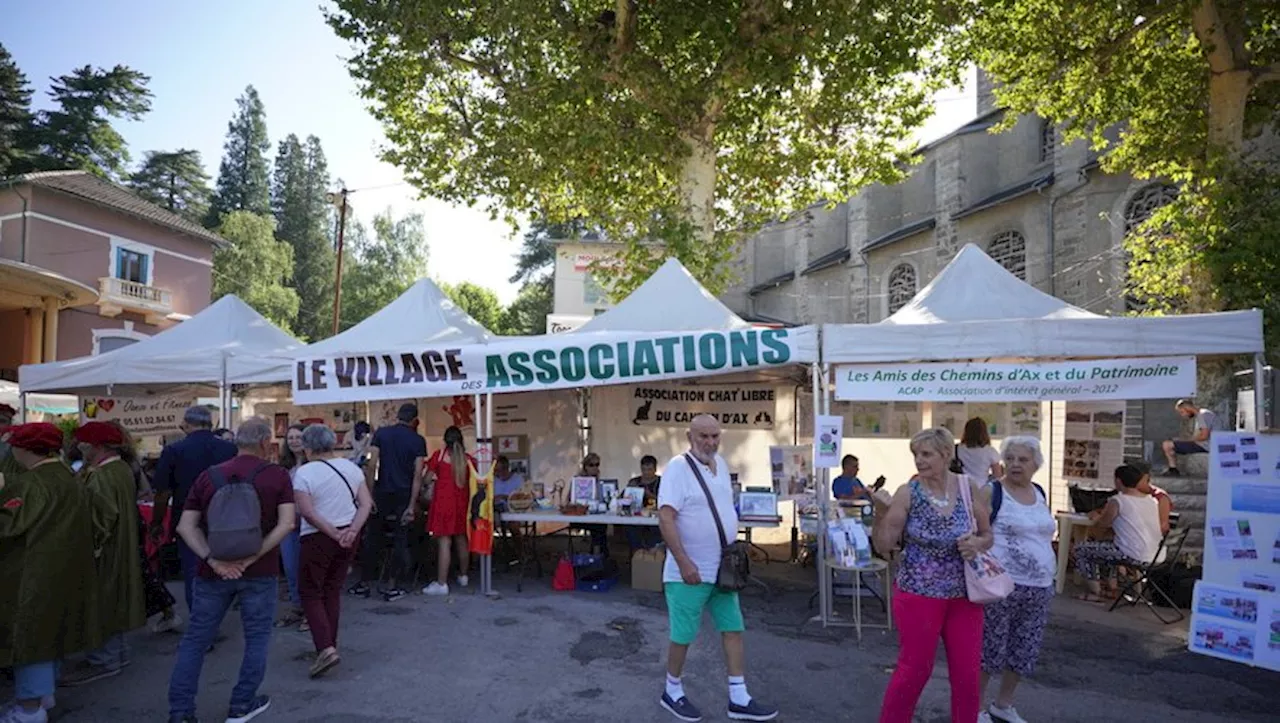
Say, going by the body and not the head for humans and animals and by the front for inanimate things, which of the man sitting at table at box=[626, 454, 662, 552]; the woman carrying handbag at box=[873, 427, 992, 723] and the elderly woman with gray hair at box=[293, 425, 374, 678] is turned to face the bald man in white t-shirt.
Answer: the man sitting at table

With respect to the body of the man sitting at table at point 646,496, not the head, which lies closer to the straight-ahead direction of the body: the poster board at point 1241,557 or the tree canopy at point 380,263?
the poster board

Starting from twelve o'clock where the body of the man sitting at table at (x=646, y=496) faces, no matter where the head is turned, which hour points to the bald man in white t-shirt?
The bald man in white t-shirt is roughly at 12 o'clock from the man sitting at table.

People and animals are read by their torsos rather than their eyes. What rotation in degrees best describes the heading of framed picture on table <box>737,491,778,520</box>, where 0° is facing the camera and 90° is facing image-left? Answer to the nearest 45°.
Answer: approximately 0°

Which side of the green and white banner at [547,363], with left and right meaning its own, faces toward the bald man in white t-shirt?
front

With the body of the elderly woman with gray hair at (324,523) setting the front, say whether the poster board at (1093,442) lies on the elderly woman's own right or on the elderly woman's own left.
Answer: on the elderly woman's own right

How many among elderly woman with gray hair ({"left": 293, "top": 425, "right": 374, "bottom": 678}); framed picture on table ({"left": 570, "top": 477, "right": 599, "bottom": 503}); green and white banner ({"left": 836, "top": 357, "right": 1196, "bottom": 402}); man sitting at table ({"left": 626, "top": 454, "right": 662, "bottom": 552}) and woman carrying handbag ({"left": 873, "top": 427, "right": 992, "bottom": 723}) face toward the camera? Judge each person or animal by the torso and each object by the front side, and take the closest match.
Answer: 4

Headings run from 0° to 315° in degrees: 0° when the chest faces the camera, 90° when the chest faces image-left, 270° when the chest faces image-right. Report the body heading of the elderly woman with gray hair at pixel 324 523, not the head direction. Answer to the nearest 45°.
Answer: approximately 135°

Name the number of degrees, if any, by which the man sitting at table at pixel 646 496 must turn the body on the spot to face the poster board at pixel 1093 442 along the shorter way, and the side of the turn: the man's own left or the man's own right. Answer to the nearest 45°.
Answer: approximately 90° to the man's own left

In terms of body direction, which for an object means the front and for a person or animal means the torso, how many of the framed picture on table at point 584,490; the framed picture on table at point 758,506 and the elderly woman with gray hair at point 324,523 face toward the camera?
2

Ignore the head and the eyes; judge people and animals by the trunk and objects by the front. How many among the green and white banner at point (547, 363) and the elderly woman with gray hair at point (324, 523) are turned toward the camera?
1

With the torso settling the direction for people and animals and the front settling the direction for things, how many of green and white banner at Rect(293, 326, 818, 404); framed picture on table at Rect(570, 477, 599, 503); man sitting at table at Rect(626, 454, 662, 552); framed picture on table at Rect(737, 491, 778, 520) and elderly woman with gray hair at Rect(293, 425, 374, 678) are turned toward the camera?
4

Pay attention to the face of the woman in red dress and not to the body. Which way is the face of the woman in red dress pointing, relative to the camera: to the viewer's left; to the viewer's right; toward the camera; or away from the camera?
away from the camera
